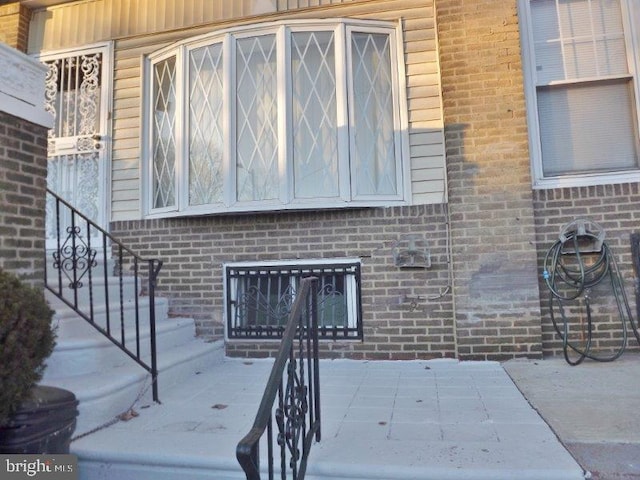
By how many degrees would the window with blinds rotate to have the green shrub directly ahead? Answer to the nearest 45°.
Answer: approximately 45° to its right

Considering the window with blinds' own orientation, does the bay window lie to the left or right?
on its right

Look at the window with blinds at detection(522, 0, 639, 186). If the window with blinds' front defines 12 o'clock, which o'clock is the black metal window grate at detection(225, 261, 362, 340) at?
The black metal window grate is roughly at 2 o'clock from the window with blinds.

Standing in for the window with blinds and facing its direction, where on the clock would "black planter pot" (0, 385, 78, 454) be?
The black planter pot is roughly at 1 o'clock from the window with blinds.

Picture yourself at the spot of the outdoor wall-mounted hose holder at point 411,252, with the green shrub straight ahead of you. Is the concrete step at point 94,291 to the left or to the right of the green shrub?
right

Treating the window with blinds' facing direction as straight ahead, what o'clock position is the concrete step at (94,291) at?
The concrete step is roughly at 2 o'clock from the window with blinds.

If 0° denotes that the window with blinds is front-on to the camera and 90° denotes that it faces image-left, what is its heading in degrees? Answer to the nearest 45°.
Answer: approximately 0°
